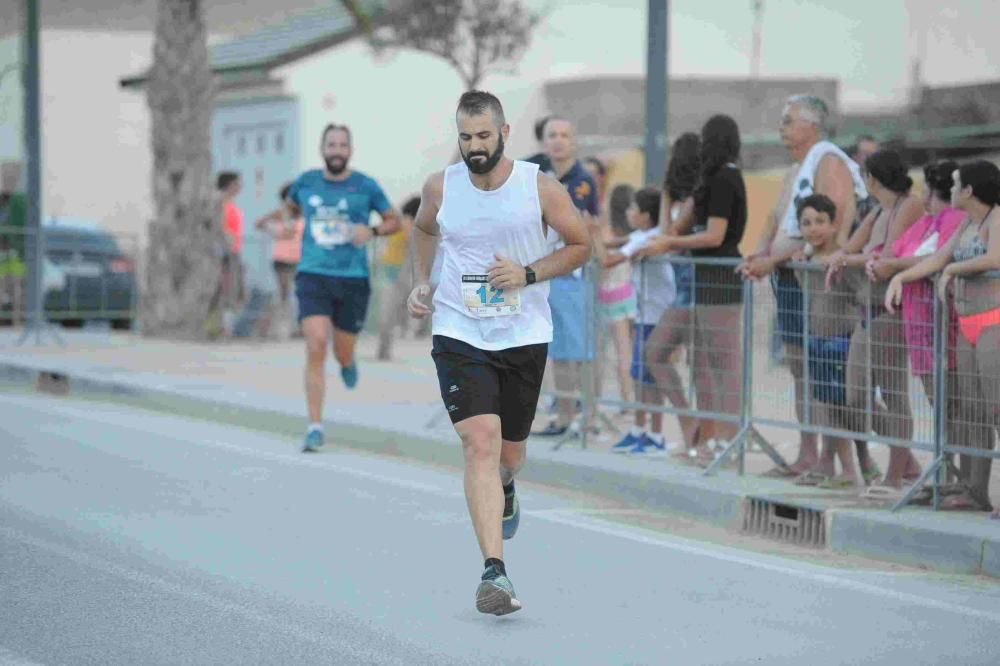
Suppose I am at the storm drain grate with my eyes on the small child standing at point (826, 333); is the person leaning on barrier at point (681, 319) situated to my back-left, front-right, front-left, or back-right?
front-left

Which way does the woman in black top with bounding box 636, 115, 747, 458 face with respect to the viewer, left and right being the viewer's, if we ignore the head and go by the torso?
facing to the left of the viewer

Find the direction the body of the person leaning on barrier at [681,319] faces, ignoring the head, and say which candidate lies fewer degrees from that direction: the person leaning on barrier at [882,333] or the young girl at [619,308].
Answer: the young girl

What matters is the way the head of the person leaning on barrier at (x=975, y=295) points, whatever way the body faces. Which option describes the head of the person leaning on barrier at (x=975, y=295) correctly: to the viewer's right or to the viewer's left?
to the viewer's left

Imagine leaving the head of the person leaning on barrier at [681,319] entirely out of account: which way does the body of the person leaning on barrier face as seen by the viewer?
to the viewer's left

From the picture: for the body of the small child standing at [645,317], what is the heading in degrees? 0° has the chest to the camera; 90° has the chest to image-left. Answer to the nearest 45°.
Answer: approximately 90°

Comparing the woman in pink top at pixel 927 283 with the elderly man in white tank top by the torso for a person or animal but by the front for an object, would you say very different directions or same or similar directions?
same or similar directions

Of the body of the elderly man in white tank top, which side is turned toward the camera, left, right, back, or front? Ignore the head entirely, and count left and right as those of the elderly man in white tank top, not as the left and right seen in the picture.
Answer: left

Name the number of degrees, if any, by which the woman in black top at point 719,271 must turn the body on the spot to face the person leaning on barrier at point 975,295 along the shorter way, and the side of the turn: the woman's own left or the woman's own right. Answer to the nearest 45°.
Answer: approximately 135° to the woman's own left

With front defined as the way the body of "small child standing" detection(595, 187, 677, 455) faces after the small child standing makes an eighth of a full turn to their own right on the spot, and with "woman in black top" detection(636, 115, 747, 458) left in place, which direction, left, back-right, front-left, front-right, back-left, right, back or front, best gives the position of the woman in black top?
back

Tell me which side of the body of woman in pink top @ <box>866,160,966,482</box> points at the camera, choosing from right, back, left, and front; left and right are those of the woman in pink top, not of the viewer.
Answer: left
